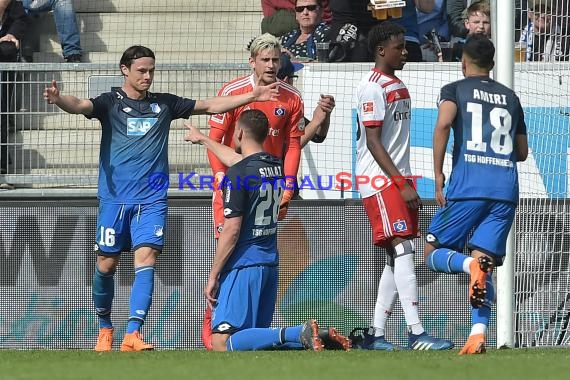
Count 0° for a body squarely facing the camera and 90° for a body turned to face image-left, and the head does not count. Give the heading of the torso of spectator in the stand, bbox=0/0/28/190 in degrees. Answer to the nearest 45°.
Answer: approximately 0°

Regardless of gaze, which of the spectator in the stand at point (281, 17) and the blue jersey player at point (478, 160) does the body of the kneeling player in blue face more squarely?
the spectator in the stand

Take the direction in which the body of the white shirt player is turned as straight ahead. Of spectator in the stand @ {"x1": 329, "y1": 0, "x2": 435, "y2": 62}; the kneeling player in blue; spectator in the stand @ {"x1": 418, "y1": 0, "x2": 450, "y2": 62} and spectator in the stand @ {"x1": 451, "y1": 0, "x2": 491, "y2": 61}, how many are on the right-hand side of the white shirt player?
1
